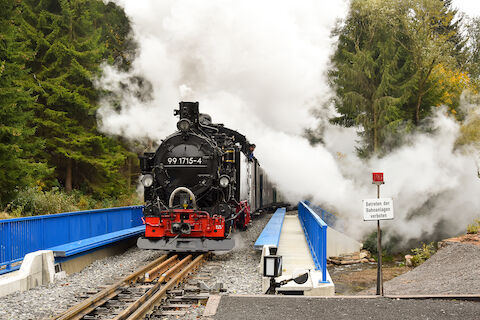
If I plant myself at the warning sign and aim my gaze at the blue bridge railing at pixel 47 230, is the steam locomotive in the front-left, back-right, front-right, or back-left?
front-right

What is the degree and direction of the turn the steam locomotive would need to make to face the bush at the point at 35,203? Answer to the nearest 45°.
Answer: approximately 135° to its right

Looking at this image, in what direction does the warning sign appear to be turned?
toward the camera

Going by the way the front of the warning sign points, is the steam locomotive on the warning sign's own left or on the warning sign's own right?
on the warning sign's own right

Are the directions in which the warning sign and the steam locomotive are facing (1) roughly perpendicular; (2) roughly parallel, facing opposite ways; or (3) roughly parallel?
roughly parallel

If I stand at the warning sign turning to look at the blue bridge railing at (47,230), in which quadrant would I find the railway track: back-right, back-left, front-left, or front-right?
front-left

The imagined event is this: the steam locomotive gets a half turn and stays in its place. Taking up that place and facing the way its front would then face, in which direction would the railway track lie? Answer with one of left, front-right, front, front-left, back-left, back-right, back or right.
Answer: back

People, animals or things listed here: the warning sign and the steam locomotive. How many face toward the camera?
2
